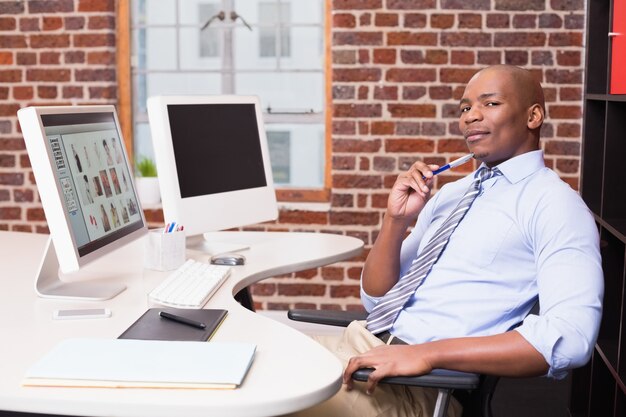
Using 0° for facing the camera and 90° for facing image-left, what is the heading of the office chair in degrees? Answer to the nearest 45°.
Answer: approximately 90°

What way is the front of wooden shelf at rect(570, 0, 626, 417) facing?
to the viewer's left

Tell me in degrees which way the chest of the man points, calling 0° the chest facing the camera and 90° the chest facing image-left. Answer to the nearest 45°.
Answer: approximately 45°

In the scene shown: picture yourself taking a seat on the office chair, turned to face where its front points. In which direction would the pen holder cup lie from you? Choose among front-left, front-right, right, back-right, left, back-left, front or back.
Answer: front-right

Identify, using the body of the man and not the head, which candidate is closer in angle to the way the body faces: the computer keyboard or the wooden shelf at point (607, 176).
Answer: the computer keyboard

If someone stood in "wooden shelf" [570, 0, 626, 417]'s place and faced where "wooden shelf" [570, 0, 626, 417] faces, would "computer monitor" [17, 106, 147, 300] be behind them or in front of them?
in front

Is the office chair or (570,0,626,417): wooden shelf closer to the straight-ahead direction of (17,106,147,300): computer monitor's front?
the office chair

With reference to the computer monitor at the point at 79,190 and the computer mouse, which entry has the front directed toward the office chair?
the computer monitor

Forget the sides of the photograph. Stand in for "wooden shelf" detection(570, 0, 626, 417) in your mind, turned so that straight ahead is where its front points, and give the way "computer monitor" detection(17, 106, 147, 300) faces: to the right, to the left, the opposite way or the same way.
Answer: the opposite way
